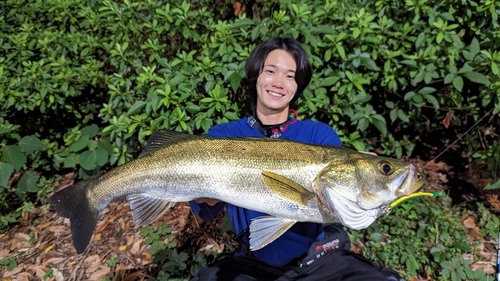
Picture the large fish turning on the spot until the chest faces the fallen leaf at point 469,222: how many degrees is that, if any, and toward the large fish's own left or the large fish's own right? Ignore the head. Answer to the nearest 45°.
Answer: approximately 45° to the large fish's own left

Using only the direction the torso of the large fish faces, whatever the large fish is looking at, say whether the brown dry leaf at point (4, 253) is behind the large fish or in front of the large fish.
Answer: behind

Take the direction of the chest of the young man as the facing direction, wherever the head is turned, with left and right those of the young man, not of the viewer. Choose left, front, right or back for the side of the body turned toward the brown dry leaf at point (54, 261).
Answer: right

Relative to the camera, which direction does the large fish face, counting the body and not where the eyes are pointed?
to the viewer's right

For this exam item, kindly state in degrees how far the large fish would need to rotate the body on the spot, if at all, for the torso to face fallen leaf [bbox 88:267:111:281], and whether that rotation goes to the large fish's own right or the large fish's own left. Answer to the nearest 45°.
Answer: approximately 135° to the large fish's own left

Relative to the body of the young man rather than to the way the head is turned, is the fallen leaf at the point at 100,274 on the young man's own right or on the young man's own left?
on the young man's own right

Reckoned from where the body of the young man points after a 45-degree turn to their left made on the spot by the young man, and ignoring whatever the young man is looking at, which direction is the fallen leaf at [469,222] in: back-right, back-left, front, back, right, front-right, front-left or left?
left

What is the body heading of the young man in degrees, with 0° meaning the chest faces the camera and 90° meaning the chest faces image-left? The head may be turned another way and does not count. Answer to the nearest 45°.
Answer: approximately 0°
